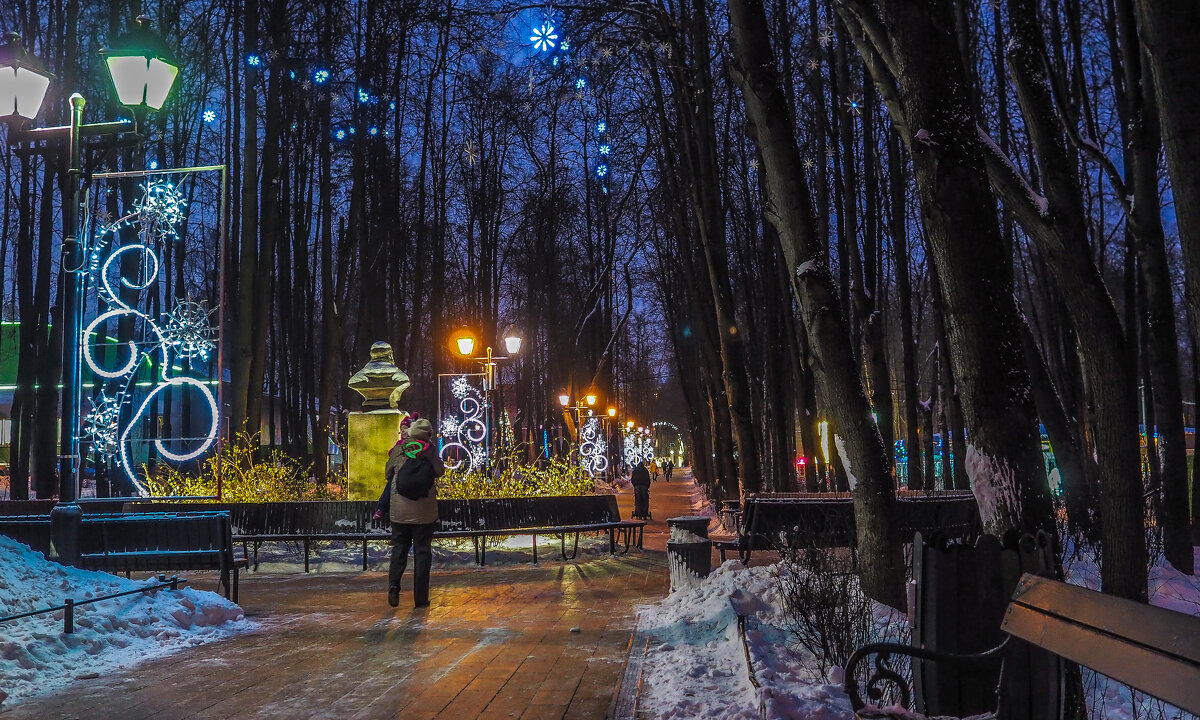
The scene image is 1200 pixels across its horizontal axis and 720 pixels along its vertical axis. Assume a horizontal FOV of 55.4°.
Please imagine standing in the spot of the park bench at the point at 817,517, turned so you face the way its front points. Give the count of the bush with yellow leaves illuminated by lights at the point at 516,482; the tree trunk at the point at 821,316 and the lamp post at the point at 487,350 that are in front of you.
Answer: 2

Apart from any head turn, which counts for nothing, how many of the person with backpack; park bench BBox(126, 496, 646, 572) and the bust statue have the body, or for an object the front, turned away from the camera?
1

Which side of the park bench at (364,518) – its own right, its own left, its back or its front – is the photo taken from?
front

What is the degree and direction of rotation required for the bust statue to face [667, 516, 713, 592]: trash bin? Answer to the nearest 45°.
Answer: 0° — it already faces it

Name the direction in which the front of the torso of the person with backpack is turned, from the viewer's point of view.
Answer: away from the camera

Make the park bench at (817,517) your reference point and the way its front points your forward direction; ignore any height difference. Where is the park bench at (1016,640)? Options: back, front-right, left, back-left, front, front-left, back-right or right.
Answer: back-left

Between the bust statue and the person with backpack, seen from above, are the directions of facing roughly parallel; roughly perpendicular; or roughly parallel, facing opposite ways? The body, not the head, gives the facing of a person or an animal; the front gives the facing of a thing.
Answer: roughly parallel, facing opposite ways

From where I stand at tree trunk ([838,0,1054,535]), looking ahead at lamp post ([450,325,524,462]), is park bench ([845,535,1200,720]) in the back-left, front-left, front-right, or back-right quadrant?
back-left

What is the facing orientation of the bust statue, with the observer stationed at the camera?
facing the viewer

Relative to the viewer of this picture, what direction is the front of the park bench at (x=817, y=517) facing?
facing away from the viewer and to the left of the viewer

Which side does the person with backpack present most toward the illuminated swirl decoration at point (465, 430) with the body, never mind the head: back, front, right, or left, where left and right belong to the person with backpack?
front

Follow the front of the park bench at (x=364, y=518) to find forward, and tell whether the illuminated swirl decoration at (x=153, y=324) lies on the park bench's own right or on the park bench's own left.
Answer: on the park bench's own right

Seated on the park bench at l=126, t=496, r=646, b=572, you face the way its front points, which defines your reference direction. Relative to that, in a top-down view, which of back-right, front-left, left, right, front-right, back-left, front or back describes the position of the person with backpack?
front

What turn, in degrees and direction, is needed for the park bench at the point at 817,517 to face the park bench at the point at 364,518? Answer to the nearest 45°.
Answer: approximately 45° to its left

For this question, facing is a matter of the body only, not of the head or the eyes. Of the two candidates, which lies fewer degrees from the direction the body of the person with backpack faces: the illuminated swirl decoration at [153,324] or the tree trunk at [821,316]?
the illuminated swirl decoration
